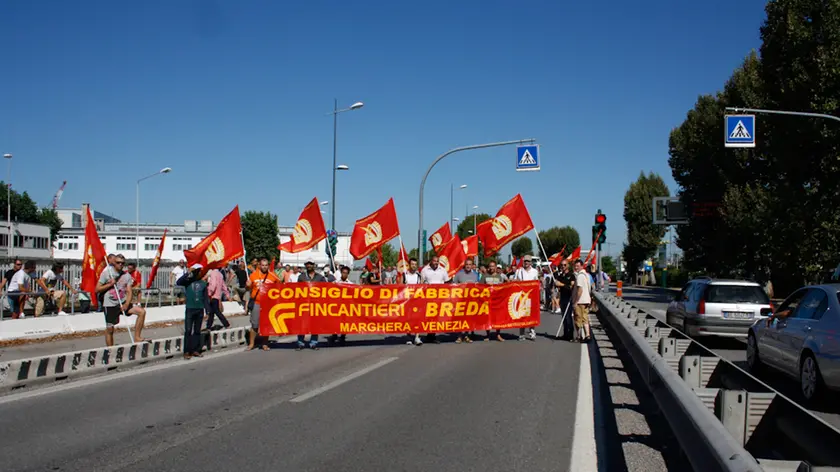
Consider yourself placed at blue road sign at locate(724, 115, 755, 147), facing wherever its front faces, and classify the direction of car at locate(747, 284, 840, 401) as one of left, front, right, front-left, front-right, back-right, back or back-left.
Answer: front

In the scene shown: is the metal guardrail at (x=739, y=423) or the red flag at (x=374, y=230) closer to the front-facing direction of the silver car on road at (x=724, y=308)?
the red flag

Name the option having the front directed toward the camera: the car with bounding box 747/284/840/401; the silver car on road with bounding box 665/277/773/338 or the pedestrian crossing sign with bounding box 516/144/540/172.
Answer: the pedestrian crossing sign

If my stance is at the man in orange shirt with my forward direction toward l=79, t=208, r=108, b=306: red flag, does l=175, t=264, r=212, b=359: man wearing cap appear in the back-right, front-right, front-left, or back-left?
front-left

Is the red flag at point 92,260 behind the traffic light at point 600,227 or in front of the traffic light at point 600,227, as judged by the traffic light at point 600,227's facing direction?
in front

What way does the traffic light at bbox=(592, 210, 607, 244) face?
toward the camera

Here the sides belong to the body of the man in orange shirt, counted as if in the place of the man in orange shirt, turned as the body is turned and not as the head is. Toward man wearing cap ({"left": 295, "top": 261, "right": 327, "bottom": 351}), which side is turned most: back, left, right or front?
left

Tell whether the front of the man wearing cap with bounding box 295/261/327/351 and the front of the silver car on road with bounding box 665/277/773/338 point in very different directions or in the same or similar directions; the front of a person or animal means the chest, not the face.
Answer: very different directions

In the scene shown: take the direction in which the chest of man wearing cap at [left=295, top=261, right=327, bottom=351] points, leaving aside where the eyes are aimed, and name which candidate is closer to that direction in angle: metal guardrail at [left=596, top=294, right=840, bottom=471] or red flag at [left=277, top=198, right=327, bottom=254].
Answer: the metal guardrail

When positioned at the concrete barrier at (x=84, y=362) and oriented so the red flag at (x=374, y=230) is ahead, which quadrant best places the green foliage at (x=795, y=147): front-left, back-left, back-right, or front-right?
front-right

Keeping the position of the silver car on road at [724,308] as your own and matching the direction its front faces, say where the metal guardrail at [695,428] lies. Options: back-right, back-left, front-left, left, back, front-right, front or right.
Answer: back-left

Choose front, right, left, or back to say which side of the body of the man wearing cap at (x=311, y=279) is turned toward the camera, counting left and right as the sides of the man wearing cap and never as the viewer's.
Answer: front

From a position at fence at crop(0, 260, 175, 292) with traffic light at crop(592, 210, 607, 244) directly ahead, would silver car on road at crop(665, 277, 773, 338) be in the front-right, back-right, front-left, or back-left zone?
front-right

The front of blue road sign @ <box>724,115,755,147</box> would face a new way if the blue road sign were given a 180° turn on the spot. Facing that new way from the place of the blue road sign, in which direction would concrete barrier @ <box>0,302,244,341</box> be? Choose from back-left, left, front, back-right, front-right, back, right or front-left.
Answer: back-left

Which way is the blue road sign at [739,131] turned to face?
toward the camera
